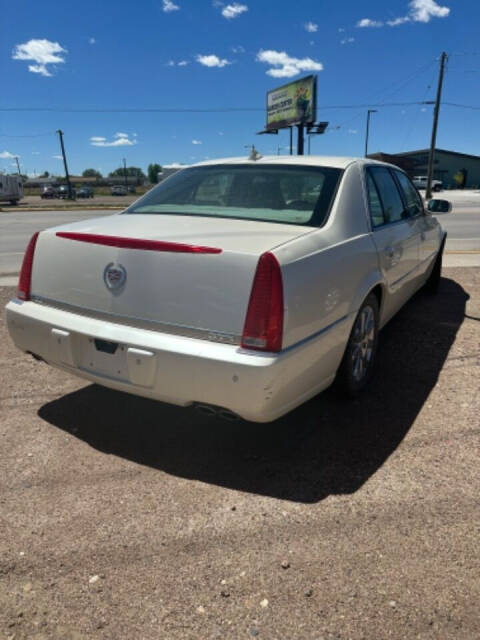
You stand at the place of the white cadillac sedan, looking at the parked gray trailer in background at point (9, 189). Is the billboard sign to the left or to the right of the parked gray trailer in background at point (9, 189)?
right

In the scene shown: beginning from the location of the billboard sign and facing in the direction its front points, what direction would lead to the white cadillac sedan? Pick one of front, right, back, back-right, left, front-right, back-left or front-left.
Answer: front-left

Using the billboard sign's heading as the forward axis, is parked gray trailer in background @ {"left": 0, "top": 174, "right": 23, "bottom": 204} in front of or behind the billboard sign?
in front

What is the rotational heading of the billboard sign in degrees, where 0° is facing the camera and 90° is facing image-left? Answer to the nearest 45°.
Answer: approximately 45°

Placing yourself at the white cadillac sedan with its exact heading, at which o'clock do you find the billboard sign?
The billboard sign is roughly at 11 o'clock from the white cadillac sedan.

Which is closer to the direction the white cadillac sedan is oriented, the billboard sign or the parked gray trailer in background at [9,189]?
the billboard sign

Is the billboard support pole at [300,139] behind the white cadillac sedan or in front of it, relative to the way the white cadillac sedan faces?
in front

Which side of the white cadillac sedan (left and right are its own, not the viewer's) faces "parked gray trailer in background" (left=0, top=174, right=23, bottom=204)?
left

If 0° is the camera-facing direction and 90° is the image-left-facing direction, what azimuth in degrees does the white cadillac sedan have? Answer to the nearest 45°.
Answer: approximately 225°

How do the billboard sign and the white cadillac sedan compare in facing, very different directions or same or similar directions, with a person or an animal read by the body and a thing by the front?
very different directions
